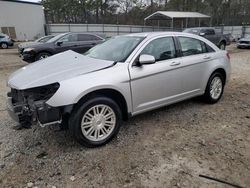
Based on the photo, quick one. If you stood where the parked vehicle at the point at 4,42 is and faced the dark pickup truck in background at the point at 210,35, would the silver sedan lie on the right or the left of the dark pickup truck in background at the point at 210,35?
right

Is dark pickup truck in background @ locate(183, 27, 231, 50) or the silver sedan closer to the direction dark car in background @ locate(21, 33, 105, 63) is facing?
the silver sedan

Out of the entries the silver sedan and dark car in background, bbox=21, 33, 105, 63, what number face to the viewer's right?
0

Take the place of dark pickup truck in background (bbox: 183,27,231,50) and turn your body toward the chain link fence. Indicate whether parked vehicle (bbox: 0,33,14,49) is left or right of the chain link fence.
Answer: left

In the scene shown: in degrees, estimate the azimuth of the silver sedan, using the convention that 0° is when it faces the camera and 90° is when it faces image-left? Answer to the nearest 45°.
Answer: approximately 45°

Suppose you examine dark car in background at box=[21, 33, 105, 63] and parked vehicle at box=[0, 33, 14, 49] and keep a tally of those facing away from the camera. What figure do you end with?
0

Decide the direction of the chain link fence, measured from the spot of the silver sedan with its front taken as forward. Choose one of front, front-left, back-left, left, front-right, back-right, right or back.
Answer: back-right

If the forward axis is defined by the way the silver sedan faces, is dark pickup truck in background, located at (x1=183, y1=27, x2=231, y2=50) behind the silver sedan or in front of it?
behind
